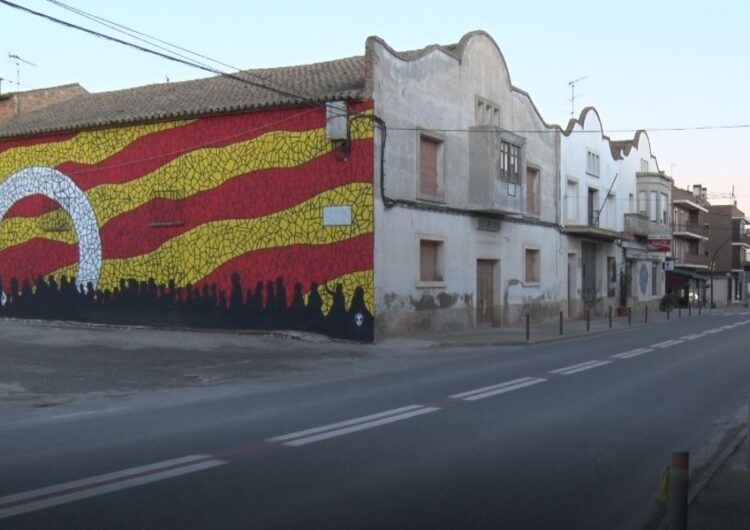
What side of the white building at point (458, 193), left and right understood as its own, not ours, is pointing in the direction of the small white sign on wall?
right

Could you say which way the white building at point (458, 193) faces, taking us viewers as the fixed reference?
facing the viewer and to the right of the viewer

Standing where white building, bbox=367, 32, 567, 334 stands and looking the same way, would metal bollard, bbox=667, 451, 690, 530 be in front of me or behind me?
in front

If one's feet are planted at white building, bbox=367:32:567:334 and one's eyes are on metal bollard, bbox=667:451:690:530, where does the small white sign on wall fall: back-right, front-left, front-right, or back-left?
front-right

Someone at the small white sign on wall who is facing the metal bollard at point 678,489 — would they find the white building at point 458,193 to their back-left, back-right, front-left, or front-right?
back-left
